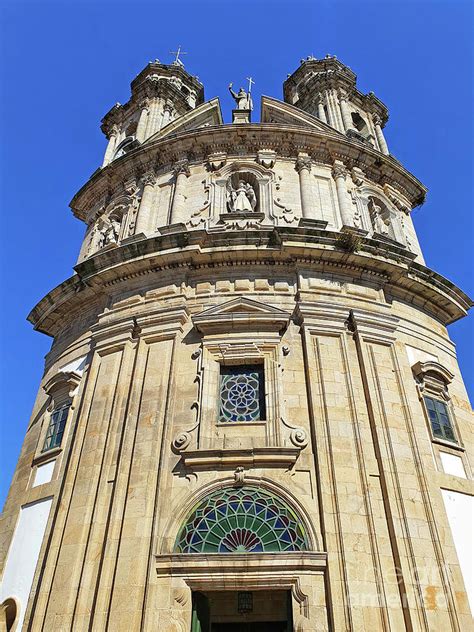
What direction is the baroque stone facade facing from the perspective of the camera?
toward the camera

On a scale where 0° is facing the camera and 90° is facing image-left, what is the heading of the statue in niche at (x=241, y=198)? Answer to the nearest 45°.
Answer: approximately 0°
